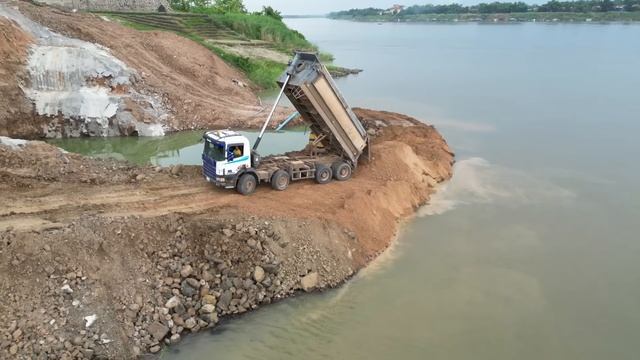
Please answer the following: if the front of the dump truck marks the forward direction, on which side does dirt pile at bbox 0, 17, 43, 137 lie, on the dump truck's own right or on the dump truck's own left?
on the dump truck's own right

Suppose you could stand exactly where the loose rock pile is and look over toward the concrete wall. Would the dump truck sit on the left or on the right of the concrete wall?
right

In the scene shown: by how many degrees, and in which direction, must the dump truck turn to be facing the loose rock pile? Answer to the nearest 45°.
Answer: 0° — it already faces it

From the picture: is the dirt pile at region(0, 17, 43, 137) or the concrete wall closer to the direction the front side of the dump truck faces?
the dirt pile

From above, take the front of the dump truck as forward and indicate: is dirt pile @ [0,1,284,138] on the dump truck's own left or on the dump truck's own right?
on the dump truck's own right

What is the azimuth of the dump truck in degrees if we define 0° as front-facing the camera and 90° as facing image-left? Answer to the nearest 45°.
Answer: approximately 45°

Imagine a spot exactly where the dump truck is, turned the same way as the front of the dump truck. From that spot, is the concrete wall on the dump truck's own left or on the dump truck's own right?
on the dump truck's own right
